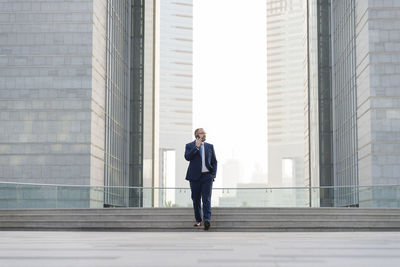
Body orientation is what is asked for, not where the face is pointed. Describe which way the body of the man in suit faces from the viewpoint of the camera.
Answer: toward the camera

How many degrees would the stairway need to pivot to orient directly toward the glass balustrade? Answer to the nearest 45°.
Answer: approximately 180°

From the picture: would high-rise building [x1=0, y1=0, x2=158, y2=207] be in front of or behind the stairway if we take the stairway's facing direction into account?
behind

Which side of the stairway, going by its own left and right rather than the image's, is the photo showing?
front

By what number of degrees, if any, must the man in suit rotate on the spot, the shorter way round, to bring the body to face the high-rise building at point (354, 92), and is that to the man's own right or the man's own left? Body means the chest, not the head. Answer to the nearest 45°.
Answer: approximately 180°

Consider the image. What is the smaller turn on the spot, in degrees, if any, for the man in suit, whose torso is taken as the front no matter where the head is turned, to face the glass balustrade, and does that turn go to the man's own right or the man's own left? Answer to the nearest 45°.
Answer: approximately 180°
